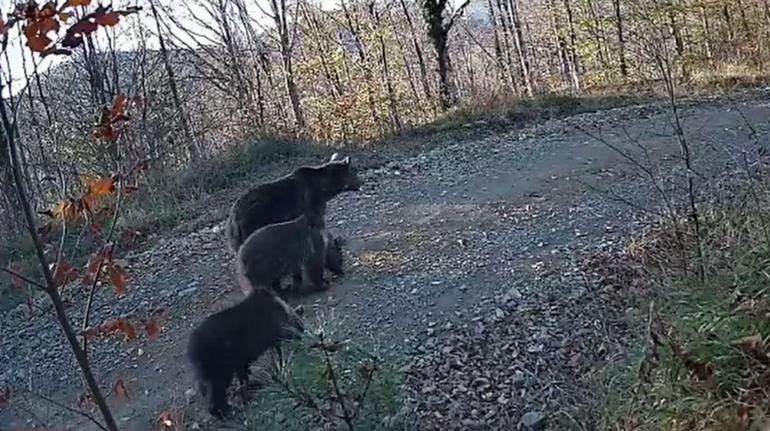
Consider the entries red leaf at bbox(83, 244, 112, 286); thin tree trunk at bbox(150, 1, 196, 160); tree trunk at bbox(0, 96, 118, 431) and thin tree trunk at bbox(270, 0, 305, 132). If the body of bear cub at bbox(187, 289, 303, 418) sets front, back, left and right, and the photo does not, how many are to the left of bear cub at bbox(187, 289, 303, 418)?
2

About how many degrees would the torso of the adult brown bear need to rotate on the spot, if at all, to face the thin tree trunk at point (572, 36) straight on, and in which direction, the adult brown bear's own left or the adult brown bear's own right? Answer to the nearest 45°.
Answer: approximately 45° to the adult brown bear's own left

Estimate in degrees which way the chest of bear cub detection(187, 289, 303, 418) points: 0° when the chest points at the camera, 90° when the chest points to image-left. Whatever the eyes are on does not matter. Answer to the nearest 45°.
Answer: approximately 270°

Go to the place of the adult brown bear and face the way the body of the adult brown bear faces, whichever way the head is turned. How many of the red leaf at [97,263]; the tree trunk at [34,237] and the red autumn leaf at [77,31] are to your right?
3

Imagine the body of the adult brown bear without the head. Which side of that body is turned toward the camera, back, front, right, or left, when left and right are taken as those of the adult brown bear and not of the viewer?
right

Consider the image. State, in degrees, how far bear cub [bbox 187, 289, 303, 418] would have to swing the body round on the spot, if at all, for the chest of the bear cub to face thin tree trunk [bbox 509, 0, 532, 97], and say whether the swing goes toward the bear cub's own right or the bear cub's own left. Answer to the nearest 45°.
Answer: approximately 45° to the bear cub's own left

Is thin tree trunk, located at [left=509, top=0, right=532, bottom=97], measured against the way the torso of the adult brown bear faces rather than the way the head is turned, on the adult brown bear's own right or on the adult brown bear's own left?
on the adult brown bear's own left
